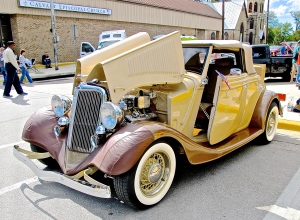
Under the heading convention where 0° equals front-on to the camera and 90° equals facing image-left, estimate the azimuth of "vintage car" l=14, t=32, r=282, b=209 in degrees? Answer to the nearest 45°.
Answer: approximately 45°

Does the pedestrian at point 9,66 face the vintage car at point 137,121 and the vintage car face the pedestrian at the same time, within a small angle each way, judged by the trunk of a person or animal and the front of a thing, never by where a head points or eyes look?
no

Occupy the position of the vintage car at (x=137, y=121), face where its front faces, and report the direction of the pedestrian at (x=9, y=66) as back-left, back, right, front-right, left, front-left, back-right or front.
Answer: right

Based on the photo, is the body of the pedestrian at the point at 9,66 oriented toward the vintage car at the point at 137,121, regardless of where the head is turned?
no

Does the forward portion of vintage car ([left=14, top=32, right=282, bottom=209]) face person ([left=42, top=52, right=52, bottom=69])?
no

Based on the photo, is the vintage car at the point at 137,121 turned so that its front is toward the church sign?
no

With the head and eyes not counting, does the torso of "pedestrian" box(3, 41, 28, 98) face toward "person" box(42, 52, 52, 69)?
no

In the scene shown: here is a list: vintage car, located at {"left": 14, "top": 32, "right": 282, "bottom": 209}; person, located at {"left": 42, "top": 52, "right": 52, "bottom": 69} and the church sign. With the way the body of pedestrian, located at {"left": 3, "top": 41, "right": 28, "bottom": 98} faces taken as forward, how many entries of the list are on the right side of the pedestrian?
1

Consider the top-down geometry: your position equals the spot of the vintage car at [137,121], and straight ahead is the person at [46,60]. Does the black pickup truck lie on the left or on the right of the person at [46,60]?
right

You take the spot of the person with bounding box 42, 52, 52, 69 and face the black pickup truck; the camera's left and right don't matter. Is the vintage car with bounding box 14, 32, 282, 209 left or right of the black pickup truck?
right
